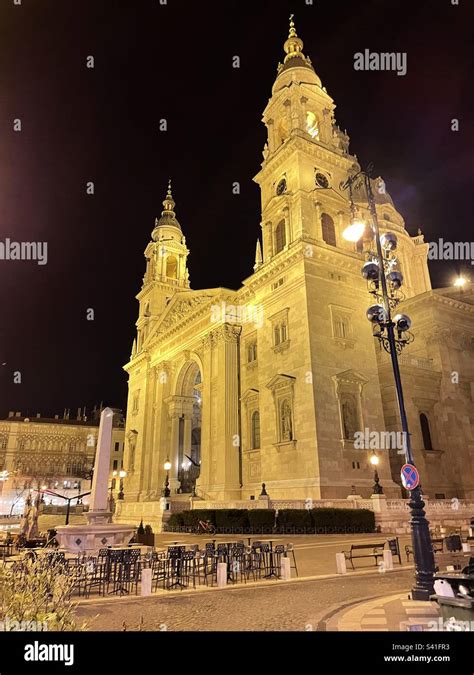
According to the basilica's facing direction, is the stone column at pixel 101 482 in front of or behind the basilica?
in front

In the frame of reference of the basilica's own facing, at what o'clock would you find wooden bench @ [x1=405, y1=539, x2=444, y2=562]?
The wooden bench is roughly at 10 o'clock from the basilica.

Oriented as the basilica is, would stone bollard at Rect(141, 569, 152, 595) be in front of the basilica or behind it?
in front

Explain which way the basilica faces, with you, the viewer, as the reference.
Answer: facing the viewer and to the left of the viewer

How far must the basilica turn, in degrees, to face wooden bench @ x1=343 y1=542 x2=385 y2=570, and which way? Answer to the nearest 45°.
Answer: approximately 45° to its left

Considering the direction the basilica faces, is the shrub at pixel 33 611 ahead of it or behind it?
ahead

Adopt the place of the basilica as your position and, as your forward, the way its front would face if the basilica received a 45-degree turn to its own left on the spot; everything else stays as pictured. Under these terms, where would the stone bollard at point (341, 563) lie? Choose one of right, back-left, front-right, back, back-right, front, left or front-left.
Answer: front
